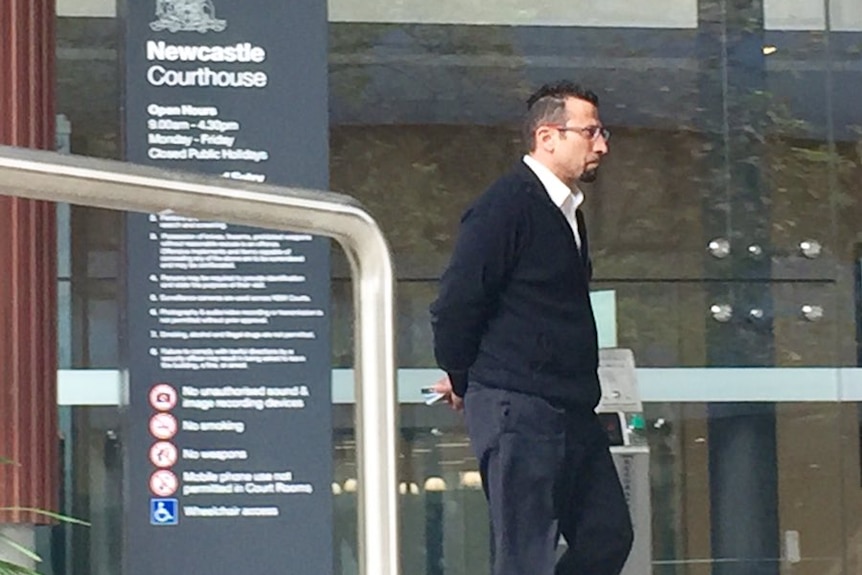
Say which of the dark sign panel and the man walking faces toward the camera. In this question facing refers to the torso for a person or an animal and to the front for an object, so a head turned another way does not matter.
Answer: the dark sign panel

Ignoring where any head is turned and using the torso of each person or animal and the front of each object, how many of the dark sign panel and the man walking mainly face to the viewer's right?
1

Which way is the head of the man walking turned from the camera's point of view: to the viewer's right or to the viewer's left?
to the viewer's right

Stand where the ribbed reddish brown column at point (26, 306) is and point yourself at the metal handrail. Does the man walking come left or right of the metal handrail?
left

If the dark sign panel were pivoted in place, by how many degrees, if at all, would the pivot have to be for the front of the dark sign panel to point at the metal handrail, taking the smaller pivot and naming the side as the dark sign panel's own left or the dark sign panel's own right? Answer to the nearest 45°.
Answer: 0° — it already faces it

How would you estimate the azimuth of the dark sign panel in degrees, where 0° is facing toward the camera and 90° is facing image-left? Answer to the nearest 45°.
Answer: approximately 0°

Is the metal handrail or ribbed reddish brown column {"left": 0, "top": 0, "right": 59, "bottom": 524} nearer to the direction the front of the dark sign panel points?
the metal handrail

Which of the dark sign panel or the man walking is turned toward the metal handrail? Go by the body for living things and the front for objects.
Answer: the dark sign panel

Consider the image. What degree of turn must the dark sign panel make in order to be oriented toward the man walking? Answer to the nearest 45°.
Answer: approximately 45° to its left

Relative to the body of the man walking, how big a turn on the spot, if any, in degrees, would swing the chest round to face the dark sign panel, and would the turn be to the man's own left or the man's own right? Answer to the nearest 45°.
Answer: approximately 135° to the man's own left

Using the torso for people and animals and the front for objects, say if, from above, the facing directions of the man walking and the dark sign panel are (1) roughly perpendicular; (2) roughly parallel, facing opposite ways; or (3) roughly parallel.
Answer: roughly perpendicular

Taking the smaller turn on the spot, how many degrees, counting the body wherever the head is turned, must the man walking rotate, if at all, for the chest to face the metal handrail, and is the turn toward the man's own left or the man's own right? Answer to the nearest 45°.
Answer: approximately 90° to the man's own right

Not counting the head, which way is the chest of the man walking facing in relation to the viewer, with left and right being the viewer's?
facing to the right of the viewer
